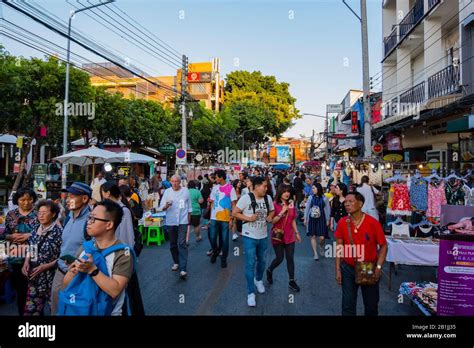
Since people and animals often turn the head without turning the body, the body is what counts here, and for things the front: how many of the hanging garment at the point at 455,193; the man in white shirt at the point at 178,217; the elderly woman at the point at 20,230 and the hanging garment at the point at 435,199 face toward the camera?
4

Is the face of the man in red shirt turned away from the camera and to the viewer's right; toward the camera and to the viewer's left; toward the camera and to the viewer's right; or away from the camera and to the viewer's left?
toward the camera and to the viewer's left

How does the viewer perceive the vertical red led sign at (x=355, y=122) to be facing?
facing the viewer

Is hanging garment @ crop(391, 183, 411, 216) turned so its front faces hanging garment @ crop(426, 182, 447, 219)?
no

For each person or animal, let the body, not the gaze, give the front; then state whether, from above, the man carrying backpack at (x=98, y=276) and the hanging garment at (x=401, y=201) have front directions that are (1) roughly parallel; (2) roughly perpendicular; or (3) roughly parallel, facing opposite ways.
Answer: roughly parallel

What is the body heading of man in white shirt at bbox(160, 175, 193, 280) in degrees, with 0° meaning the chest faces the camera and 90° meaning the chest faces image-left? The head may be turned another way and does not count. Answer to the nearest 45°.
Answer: approximately 0°

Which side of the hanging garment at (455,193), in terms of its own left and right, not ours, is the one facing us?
front

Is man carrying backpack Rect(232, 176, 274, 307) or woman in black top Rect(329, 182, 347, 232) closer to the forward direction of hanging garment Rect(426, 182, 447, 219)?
the man carrying backpack

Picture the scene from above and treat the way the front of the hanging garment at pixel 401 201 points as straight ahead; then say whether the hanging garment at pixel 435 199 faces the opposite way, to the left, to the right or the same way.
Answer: the same way

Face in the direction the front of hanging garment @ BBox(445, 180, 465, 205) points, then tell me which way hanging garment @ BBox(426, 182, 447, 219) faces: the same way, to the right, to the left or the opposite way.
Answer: the same way
